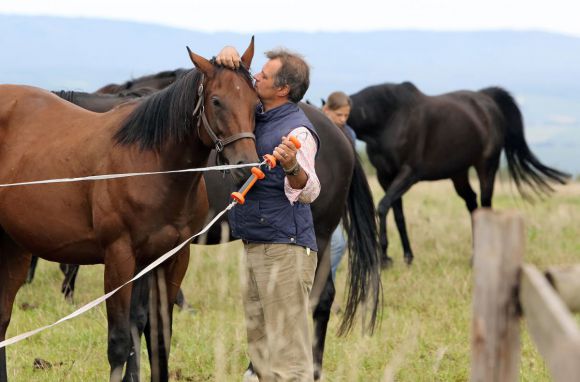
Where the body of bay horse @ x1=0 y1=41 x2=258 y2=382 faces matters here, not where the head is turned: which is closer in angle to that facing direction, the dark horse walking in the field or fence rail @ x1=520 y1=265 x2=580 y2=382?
the fence rail

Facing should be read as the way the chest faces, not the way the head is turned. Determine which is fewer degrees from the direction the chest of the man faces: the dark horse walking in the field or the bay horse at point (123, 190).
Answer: the bay horse

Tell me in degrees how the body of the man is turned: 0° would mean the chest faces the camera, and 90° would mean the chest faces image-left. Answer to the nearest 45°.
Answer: approximately 90°

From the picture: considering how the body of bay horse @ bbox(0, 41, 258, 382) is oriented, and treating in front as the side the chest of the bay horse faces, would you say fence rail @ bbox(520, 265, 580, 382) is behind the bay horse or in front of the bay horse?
in front

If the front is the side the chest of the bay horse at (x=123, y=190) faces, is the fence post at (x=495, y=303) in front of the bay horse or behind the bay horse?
in front

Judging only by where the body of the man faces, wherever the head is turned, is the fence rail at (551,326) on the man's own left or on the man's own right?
on the man's own left

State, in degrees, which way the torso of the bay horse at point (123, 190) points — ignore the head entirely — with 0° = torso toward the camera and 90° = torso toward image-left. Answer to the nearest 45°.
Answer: approximately 315°

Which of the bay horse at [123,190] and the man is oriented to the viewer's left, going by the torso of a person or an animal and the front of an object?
the man
